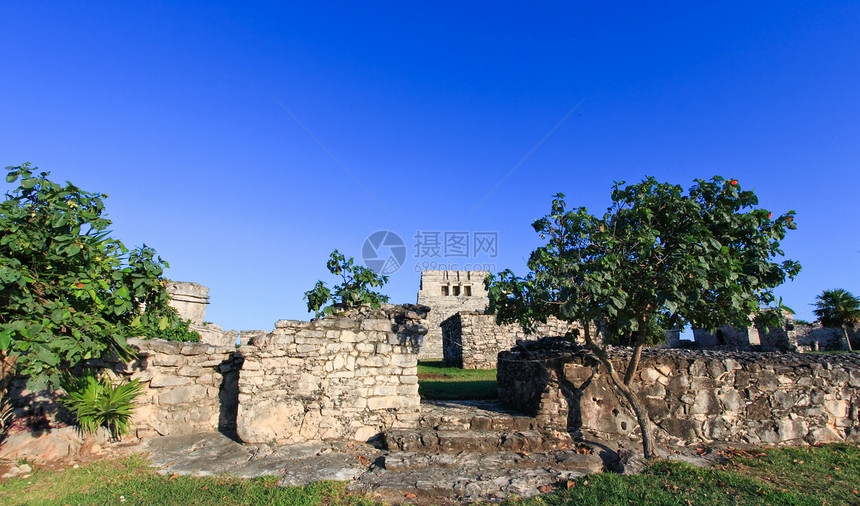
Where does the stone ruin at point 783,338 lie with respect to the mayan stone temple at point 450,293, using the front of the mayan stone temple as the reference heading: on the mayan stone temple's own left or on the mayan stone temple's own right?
on the mayan stone temple's own left

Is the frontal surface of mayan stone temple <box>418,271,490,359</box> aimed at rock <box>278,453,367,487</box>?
yes

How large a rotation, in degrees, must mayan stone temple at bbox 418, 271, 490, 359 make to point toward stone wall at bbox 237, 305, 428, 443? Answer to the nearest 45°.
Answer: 0° — it already faces it

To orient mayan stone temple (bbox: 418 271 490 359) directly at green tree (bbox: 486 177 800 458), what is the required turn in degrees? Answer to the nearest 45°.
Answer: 0° — it already faces it

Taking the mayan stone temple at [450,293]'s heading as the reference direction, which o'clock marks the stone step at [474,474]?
The stone step is roughly at 12 o'clock from the mayan stone temple.

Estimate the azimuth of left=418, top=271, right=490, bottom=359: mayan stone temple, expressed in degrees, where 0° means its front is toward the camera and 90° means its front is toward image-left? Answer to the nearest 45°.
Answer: approximately 0°

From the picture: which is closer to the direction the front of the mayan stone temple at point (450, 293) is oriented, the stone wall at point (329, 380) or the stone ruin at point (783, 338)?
the stone wall

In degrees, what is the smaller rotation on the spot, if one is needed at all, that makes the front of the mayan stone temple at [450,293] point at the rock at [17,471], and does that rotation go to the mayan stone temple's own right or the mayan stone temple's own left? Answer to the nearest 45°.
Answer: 0° — it already faces it
